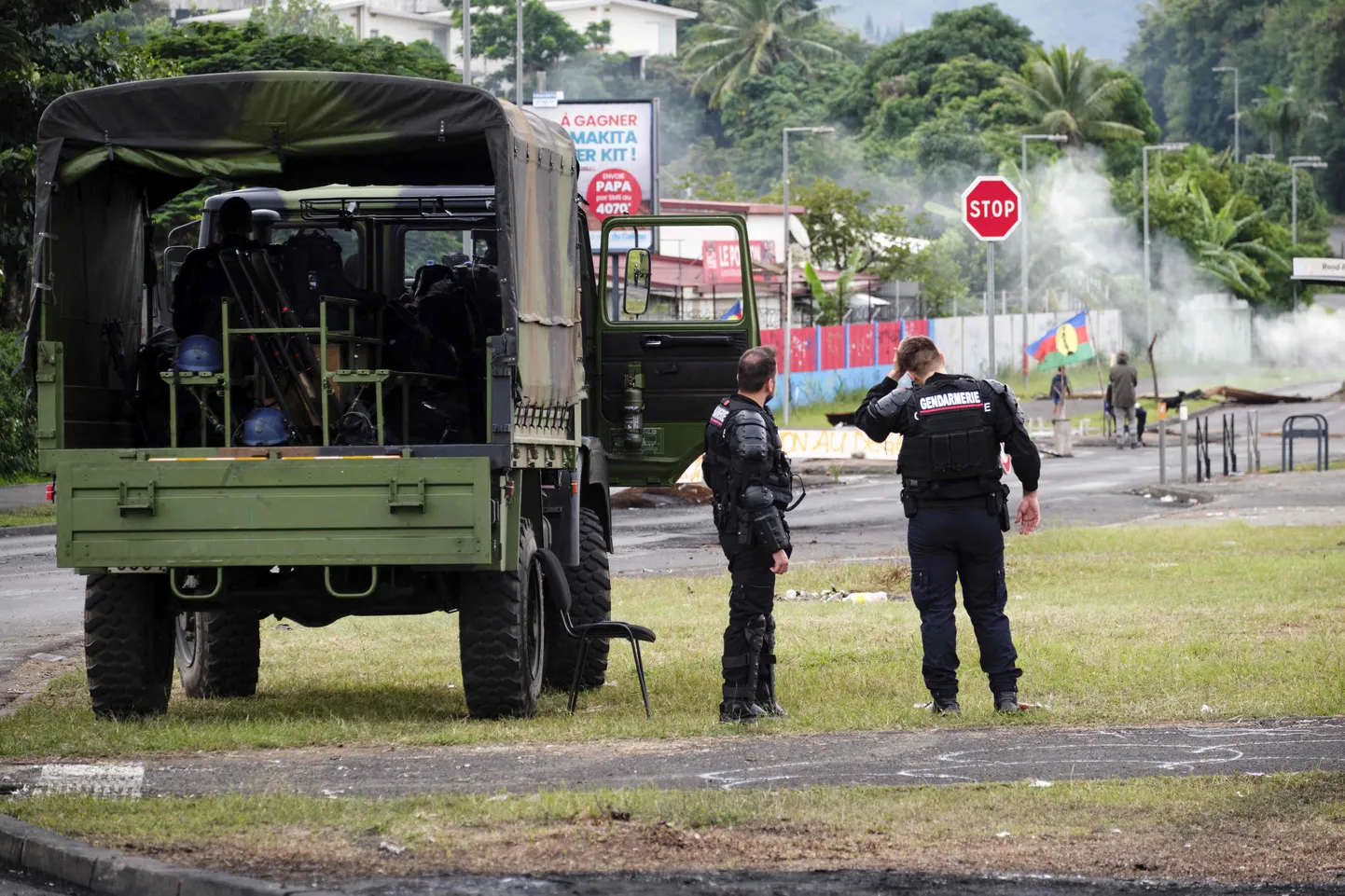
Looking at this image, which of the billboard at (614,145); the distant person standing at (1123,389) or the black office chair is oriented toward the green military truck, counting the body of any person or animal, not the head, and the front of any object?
the billboard

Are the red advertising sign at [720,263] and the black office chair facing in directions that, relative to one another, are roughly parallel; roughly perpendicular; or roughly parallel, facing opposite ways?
roughly perpendicular

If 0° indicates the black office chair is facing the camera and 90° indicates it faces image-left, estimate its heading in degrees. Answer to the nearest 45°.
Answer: approximately 270°

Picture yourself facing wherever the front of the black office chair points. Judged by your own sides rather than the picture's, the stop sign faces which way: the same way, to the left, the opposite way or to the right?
to the right

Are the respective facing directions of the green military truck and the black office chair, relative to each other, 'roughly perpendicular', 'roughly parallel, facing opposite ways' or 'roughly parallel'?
roughly perpendicular

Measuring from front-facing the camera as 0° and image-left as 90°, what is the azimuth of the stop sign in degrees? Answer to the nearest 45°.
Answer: approximately 0°

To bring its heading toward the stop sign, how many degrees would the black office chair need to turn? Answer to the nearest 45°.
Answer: approximately 90° to its left

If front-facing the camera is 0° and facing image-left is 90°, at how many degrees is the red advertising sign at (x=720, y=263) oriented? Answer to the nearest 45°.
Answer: approximately 0°

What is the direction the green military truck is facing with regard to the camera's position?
facing away from the viewer
